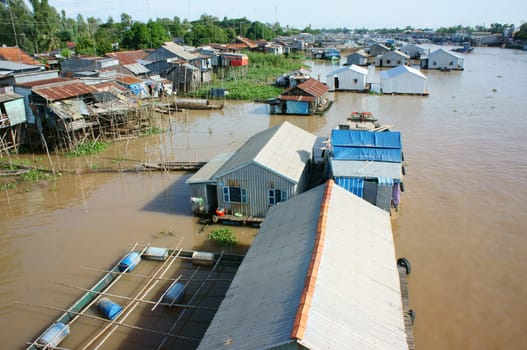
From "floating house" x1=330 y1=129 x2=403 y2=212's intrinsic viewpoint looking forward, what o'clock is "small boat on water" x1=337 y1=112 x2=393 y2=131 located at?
The small boat on water is roughly at 6 o'clock from the floating house.

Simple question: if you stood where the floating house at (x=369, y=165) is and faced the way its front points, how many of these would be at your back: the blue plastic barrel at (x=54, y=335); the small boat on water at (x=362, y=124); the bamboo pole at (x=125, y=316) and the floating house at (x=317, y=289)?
1

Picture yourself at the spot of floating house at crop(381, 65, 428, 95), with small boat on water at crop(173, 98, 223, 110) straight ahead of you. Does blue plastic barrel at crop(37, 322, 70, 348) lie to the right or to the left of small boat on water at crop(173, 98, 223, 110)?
left

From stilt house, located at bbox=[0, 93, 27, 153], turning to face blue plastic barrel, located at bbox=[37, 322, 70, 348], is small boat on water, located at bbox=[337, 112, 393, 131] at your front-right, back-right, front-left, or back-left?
front-left

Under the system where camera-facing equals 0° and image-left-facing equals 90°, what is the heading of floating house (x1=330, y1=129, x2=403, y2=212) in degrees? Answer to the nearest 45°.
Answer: approximately 0°

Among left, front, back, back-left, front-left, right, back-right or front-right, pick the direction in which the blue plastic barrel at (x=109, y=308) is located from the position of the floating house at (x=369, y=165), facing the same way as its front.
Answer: front-right

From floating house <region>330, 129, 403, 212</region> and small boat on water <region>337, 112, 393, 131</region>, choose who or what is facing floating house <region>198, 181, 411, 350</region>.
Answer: floating house <region>330, 129, 403, 212</region>

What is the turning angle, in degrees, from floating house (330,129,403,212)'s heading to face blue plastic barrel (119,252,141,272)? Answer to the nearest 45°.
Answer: approximately 45° to its right

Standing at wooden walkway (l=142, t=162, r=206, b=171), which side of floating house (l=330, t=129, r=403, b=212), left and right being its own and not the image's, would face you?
right

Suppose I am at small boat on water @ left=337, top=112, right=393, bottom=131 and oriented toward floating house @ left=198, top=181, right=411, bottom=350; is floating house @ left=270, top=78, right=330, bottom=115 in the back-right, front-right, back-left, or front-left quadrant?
back-right
